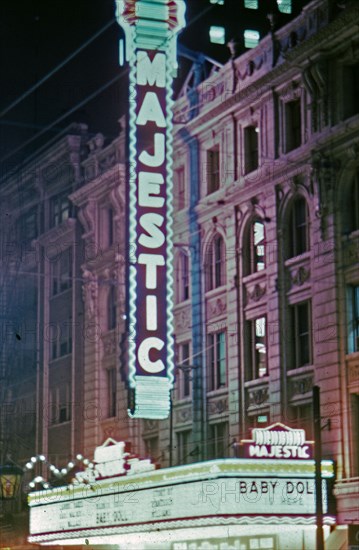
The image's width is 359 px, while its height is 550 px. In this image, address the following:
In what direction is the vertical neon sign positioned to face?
toward the camera

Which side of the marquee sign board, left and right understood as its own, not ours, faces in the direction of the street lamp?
right

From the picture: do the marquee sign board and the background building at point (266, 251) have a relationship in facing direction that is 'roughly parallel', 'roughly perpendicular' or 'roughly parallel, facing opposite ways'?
roughly parallel

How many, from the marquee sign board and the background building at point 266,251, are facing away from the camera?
0

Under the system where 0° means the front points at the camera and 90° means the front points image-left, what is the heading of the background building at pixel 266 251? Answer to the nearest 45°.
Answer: approximately 45°

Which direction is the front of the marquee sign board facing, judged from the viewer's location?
facing the viewer and to the left of the viewer

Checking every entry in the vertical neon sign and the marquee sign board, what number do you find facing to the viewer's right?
0
